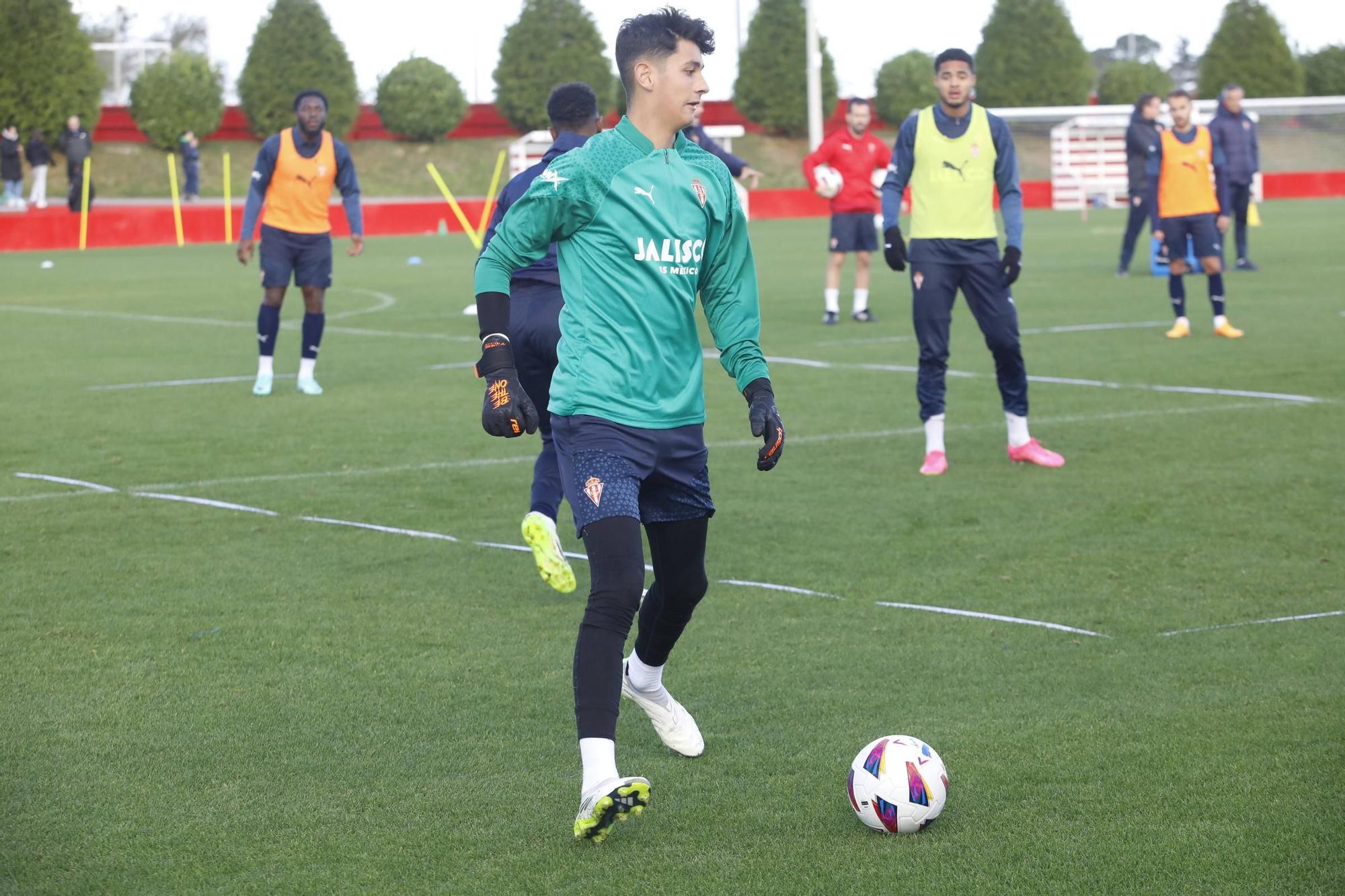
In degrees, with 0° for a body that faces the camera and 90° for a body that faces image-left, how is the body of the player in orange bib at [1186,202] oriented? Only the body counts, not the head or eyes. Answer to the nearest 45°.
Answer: approximately 0°

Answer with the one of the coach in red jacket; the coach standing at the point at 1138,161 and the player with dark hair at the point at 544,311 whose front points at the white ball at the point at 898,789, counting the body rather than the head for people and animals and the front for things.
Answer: the coach in red jacket

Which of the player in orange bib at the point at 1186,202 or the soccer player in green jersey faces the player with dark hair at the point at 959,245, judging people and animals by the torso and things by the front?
the player in orange bib

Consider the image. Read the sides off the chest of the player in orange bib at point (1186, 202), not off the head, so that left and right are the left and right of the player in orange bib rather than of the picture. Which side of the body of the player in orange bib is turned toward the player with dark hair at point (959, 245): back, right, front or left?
front

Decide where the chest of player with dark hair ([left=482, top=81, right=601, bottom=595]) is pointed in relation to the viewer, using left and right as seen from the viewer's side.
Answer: facing away from the viewer and to the right of the viewer

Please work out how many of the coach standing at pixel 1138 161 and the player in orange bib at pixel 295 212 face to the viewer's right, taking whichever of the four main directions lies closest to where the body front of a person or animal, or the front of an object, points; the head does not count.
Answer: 1

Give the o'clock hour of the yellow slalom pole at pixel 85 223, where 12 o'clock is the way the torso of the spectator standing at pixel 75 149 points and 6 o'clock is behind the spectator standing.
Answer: The yellow slalom pole is roughly at 12 o'clock from the spectator standing.

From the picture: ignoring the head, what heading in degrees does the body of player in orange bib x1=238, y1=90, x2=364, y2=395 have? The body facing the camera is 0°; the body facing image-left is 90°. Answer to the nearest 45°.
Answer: approximately 0°
